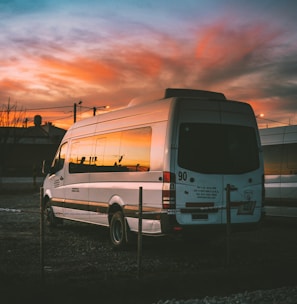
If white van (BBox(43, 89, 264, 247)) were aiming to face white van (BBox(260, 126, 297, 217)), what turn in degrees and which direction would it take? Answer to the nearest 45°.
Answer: approximately 90° to its right

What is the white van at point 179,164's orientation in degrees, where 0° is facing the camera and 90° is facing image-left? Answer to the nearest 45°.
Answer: approximately 135°
